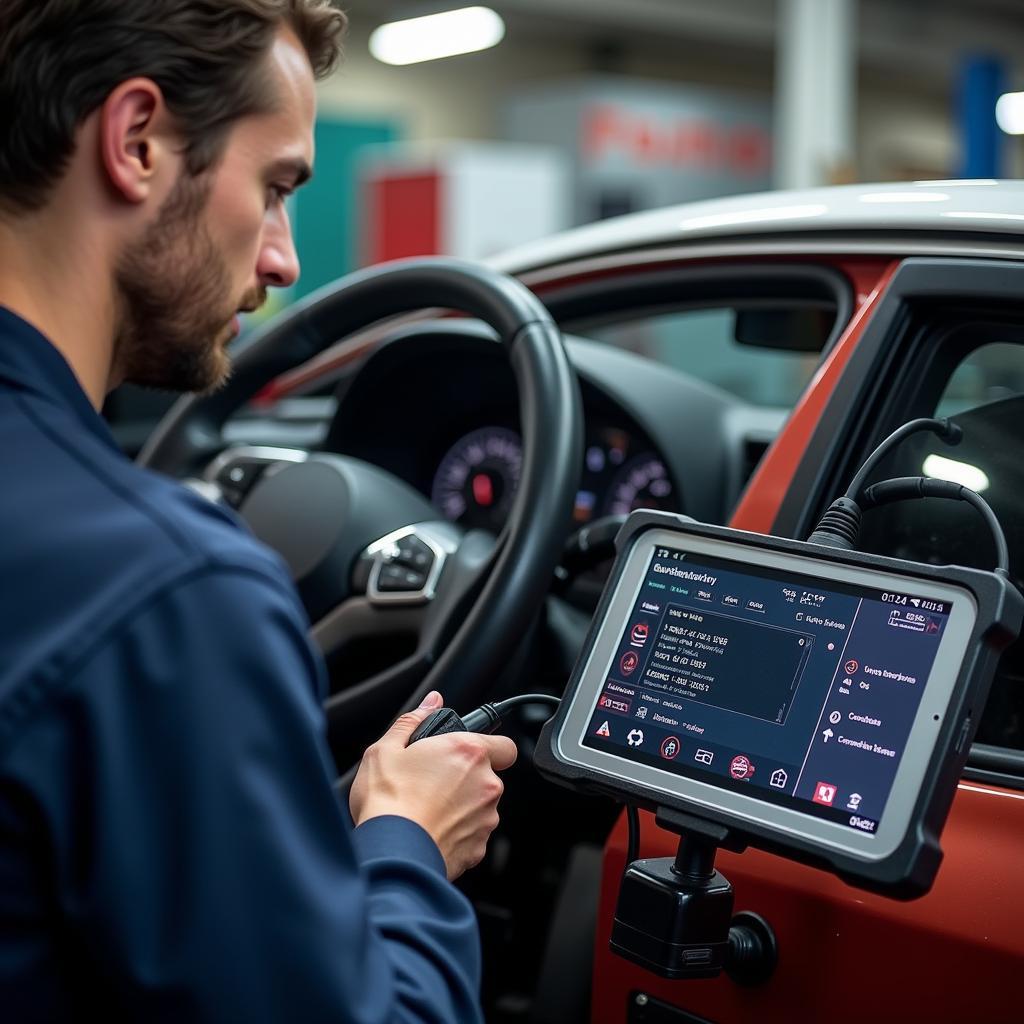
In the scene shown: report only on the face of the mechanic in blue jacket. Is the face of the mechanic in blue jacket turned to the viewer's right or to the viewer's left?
to the viewer's right

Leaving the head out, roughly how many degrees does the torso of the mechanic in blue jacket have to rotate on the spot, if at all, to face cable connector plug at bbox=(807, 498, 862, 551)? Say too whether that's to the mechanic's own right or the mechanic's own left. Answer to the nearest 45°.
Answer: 0° — they already face it

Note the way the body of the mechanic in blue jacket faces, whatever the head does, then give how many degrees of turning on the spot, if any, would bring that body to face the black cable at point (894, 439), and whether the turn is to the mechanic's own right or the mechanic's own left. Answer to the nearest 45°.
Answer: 0° — they already face it

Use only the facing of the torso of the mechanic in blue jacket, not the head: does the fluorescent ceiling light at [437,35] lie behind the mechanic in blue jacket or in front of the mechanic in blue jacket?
in front

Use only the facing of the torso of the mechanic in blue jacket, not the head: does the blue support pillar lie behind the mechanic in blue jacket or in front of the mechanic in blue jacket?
in front

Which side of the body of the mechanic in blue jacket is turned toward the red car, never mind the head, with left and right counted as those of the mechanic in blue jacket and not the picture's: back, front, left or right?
front

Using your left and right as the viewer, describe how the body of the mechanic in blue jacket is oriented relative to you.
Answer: facing away from the viewer and to the right of the viewer
